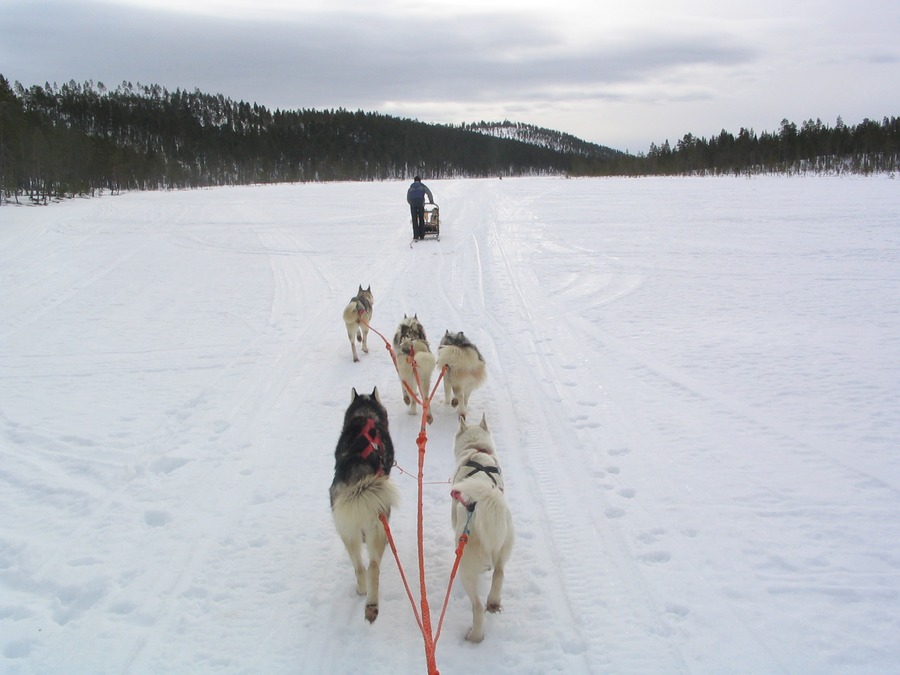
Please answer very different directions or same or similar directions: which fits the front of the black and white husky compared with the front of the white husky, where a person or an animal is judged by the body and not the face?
same or similar directions

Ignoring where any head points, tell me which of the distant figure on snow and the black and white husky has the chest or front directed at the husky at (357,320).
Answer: the black and white husky

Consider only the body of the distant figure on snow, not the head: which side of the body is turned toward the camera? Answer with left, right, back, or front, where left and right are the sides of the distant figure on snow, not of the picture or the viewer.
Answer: back

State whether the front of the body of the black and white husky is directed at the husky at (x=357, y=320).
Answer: yes

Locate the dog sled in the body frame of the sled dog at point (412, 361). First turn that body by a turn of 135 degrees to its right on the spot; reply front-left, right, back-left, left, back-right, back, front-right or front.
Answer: back-left

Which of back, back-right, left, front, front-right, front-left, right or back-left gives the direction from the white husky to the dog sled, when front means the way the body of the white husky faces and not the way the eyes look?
front

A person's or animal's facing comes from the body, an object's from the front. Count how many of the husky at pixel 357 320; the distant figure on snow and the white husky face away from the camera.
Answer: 3

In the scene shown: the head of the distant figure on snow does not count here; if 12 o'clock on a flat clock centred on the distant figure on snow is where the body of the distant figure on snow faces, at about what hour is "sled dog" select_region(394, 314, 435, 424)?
The sled dog is roughly at 6 o'clock from the distant figure on snow.

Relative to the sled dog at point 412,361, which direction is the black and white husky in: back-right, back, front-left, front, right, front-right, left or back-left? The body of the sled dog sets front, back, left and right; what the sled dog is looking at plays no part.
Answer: back

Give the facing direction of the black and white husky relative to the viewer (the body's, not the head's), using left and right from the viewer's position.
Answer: facing away from the viewer

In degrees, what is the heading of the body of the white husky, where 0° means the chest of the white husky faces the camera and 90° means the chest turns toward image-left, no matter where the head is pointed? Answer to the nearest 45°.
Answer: approximately 180°

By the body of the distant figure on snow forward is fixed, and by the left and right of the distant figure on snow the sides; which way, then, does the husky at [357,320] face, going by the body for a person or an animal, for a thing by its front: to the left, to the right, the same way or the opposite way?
the same way

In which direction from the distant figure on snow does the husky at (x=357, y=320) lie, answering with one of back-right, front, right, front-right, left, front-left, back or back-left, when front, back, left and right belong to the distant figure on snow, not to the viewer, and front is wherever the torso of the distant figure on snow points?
back

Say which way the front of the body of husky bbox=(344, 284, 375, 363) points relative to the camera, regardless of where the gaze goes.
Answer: away from the camera

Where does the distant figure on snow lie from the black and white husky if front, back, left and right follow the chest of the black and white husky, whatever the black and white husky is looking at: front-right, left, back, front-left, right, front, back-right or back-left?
front

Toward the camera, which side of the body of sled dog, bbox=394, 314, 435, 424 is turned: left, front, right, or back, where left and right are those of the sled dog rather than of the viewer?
back
